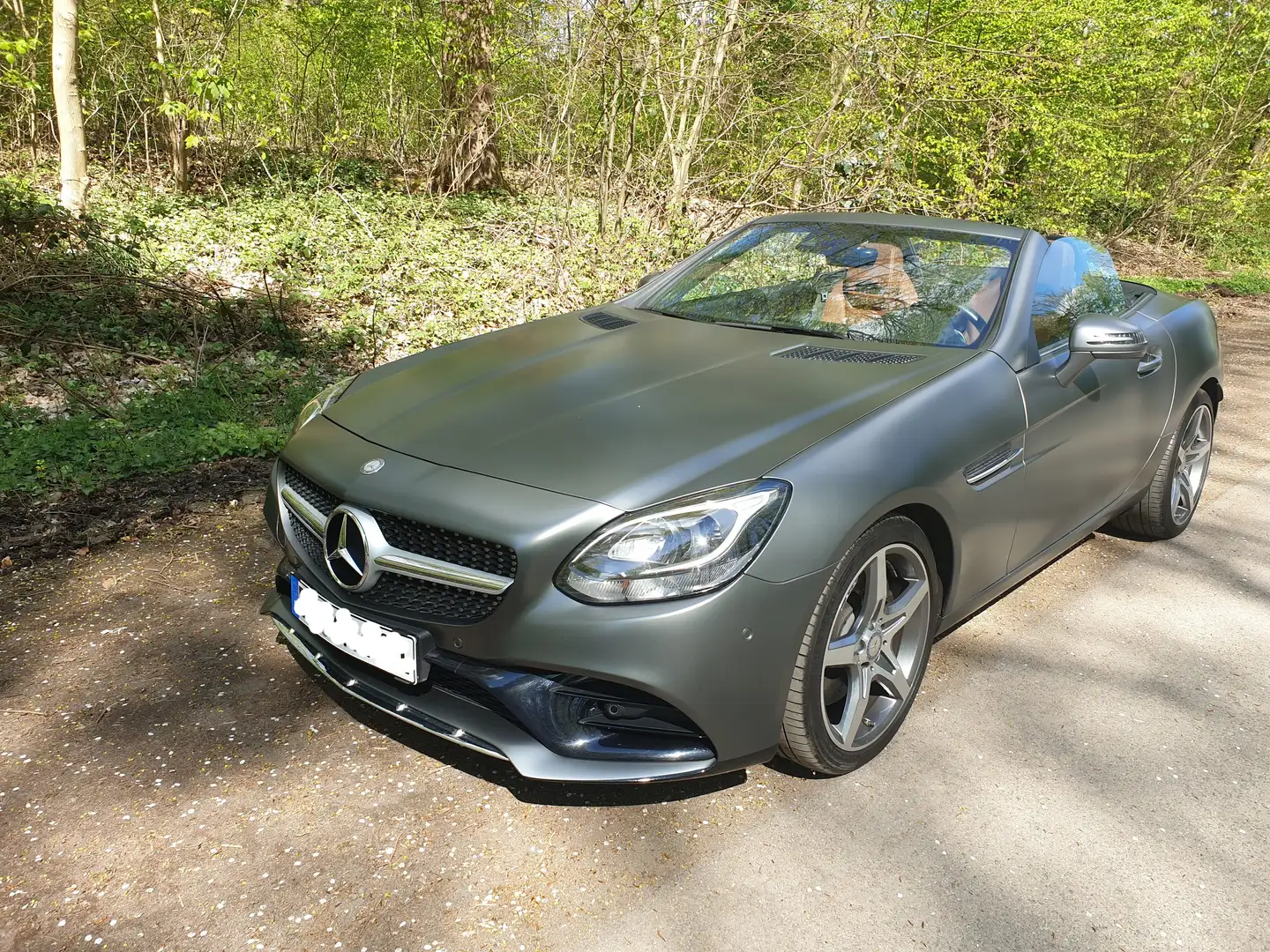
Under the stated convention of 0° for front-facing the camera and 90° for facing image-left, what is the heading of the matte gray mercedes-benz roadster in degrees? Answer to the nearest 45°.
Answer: approximately 45°
